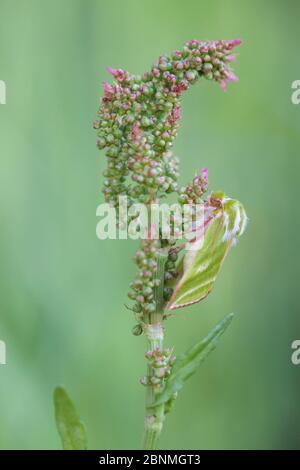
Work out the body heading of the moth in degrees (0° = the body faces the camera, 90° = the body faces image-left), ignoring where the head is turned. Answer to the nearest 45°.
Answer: approximately 270°
